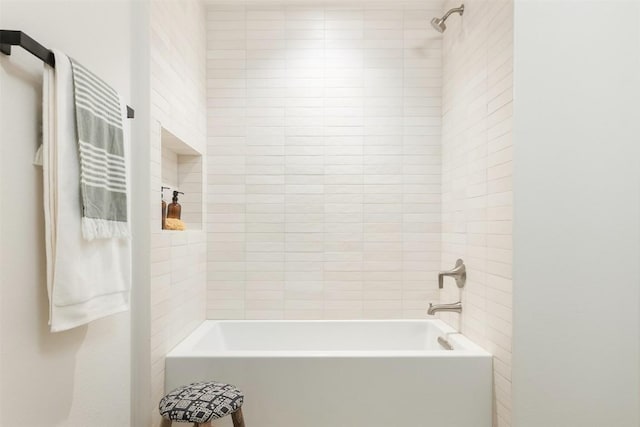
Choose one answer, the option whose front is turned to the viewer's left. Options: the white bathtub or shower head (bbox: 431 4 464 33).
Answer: the shower head

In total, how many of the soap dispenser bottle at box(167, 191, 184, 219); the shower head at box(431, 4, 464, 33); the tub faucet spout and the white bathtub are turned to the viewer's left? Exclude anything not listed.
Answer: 2

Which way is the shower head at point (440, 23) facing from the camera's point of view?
to the viewer's left

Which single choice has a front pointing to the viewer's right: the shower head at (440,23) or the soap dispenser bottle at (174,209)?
the soap dispenser bottle

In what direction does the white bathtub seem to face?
toward the camera

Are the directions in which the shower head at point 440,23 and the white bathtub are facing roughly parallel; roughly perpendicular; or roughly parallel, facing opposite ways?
roughly perpendicular

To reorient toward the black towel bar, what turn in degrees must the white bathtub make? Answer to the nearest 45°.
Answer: approximately 45° to its right

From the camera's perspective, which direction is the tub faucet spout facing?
to the viewer's left

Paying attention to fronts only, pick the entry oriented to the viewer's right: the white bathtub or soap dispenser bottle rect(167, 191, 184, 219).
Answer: the soap dispenser bottle

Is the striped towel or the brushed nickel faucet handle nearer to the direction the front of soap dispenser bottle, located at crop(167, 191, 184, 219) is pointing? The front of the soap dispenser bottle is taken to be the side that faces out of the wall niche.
the brushed nickel faucet handle

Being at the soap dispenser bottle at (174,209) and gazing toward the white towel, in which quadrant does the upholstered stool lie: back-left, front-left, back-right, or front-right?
front-left

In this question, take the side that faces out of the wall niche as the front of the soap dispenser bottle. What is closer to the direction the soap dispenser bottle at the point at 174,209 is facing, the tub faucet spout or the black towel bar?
the tub faucet spout

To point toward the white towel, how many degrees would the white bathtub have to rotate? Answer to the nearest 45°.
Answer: approximately 45° to its right
